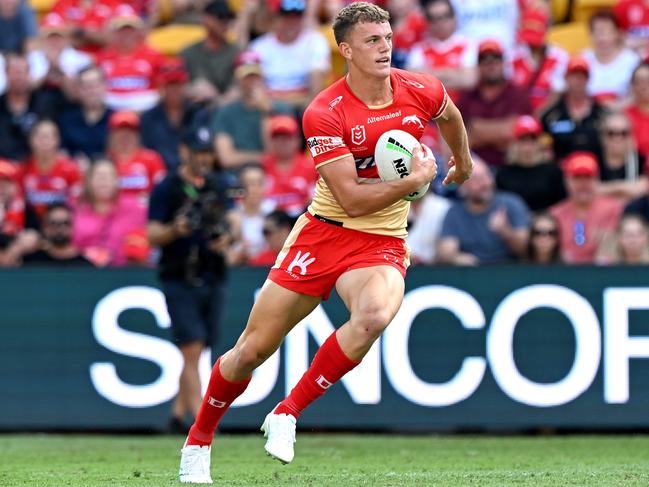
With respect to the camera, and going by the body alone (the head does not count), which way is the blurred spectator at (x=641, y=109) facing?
toward the camera

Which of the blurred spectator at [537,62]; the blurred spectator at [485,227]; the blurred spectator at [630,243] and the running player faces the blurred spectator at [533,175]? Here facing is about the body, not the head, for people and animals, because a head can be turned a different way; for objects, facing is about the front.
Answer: the blurred spectator at [537,62]

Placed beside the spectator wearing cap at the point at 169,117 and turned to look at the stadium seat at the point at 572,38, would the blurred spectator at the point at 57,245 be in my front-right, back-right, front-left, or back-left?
back-right

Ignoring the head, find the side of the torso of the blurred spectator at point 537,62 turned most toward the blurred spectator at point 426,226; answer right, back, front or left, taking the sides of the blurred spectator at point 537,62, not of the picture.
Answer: front

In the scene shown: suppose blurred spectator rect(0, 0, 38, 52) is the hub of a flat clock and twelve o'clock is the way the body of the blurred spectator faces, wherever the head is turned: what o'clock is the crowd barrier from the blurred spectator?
The crowd barrier is roughly at 11 o'clock from the blurred spectator.

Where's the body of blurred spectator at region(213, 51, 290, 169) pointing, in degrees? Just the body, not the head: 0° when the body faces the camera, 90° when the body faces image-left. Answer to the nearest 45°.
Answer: approximately 0°

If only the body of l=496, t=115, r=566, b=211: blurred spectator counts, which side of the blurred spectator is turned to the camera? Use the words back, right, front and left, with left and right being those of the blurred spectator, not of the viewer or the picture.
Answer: front

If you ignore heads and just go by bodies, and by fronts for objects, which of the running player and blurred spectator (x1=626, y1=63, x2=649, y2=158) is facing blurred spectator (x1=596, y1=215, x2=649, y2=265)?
blurred spectator (x1=626, y1=63, x2=649, y2=158)

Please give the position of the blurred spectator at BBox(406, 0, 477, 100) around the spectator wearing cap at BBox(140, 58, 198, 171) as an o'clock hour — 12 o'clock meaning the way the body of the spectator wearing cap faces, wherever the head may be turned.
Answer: The blurred spectator is roughly at 9 o'clock from the spectator wearing cap.

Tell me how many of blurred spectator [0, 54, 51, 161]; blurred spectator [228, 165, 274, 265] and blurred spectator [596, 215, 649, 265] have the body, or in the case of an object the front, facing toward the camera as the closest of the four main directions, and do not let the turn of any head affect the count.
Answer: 3

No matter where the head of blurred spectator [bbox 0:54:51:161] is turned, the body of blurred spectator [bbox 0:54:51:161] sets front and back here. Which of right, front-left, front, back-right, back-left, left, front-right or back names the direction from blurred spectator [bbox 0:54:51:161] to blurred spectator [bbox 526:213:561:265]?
front-left

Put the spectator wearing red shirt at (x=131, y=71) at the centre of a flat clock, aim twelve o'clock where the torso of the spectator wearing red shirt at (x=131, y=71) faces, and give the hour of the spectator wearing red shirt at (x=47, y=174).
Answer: the spectator wearing red shirt at (x=47, y=174) is roughly at 1 o'clock from the spectator wearing red shirt at (x=131, y=71).

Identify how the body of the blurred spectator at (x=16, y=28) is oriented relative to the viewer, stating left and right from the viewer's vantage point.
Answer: facing the viewer

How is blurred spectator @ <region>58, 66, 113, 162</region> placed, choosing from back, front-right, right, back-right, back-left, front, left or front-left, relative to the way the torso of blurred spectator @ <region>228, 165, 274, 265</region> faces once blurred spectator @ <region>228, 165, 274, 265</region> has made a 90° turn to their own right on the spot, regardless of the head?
front-right
